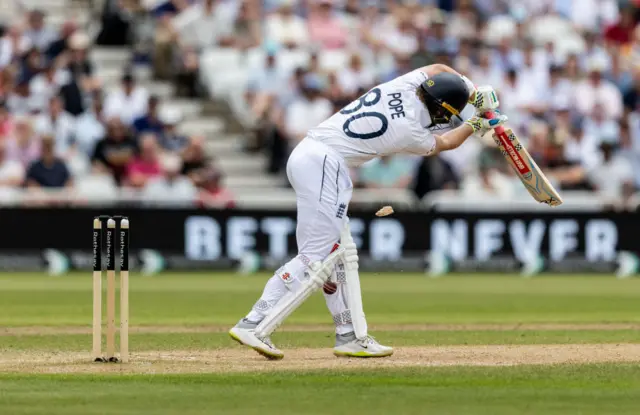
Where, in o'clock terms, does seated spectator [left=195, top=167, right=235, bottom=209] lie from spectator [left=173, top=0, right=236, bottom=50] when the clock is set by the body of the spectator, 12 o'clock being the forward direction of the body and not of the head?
The seated spectator is roughly at 12 o'clock from the spectator.

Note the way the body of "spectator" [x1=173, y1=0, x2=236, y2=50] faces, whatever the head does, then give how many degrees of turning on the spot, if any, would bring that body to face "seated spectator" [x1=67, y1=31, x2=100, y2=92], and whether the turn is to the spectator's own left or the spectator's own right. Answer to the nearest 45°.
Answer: approximately 45° to the spectator's own right

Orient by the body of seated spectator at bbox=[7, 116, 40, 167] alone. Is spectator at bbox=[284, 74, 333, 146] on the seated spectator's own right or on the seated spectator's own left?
on the seated spectator's own left

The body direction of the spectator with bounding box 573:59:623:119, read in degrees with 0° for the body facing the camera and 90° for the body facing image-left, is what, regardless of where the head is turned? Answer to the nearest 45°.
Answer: approximately 0°

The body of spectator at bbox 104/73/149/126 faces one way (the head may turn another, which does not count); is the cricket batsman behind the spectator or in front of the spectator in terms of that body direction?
in front

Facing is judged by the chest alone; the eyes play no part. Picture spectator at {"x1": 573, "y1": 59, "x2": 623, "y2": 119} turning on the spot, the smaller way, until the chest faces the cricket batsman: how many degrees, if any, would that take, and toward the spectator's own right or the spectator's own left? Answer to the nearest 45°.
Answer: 0° — they already face them

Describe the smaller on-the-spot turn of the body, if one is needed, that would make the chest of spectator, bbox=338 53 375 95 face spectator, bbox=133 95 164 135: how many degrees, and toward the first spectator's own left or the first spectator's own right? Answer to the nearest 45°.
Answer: approximately 90° to the first spectator's own right

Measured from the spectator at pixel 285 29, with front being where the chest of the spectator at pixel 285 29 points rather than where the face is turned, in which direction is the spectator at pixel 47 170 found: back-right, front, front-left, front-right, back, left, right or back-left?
front-right

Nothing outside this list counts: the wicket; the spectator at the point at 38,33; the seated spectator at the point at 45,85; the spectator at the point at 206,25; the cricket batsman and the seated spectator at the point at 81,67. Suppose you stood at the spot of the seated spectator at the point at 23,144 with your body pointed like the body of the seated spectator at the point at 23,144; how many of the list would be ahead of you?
2
